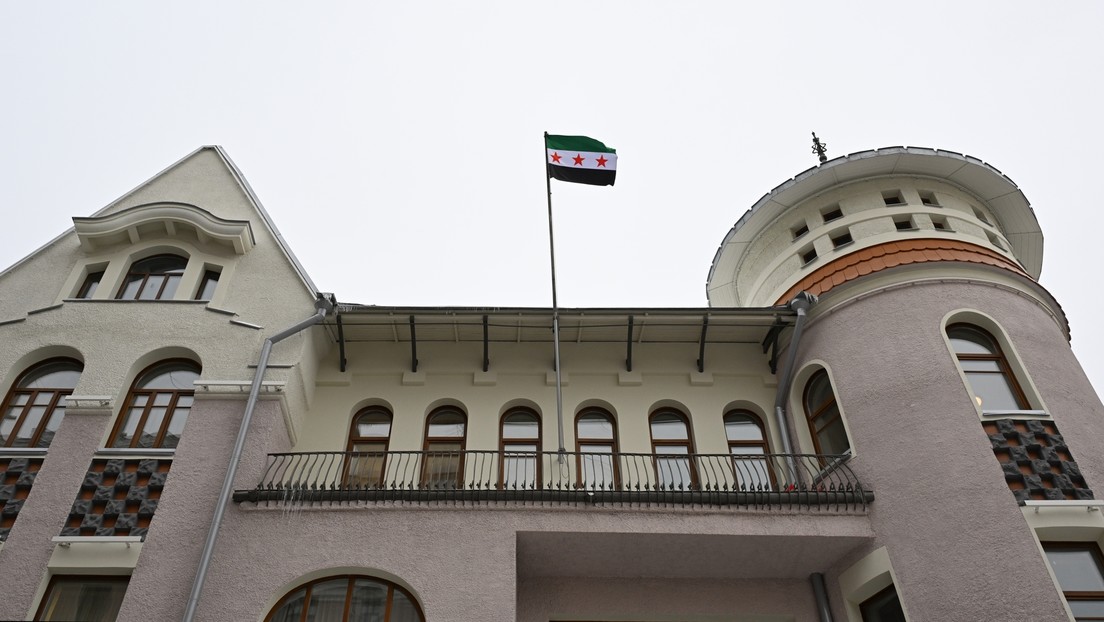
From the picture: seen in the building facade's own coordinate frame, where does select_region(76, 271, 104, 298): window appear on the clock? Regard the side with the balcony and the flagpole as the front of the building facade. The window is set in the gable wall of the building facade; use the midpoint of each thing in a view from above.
The window is roughly at 3 o'clock from the building facade.

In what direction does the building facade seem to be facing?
toward the camera
